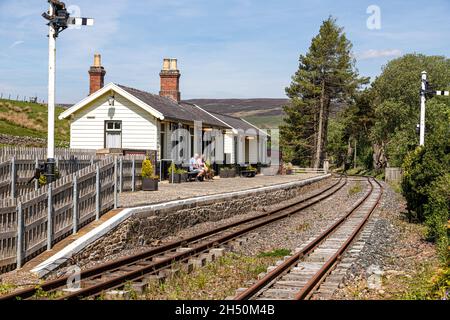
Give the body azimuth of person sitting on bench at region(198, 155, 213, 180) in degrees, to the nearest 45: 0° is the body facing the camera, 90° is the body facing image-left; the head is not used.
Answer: approximately 315°

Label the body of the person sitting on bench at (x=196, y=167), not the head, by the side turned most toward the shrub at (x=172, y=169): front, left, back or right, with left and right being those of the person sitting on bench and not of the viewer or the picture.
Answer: right

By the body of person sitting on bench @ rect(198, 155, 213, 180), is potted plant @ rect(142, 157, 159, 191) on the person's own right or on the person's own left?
on the person's own right

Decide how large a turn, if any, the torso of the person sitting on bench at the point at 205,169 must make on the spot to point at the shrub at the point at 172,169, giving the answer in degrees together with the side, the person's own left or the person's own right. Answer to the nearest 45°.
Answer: approximately 90° to the person's own right

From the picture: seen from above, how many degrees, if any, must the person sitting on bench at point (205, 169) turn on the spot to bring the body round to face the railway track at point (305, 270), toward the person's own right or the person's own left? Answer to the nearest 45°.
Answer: approximately 45° to the person's own right

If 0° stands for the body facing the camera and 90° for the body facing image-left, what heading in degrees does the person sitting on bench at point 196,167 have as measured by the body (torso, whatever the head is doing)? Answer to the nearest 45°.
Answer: approximately 315°
